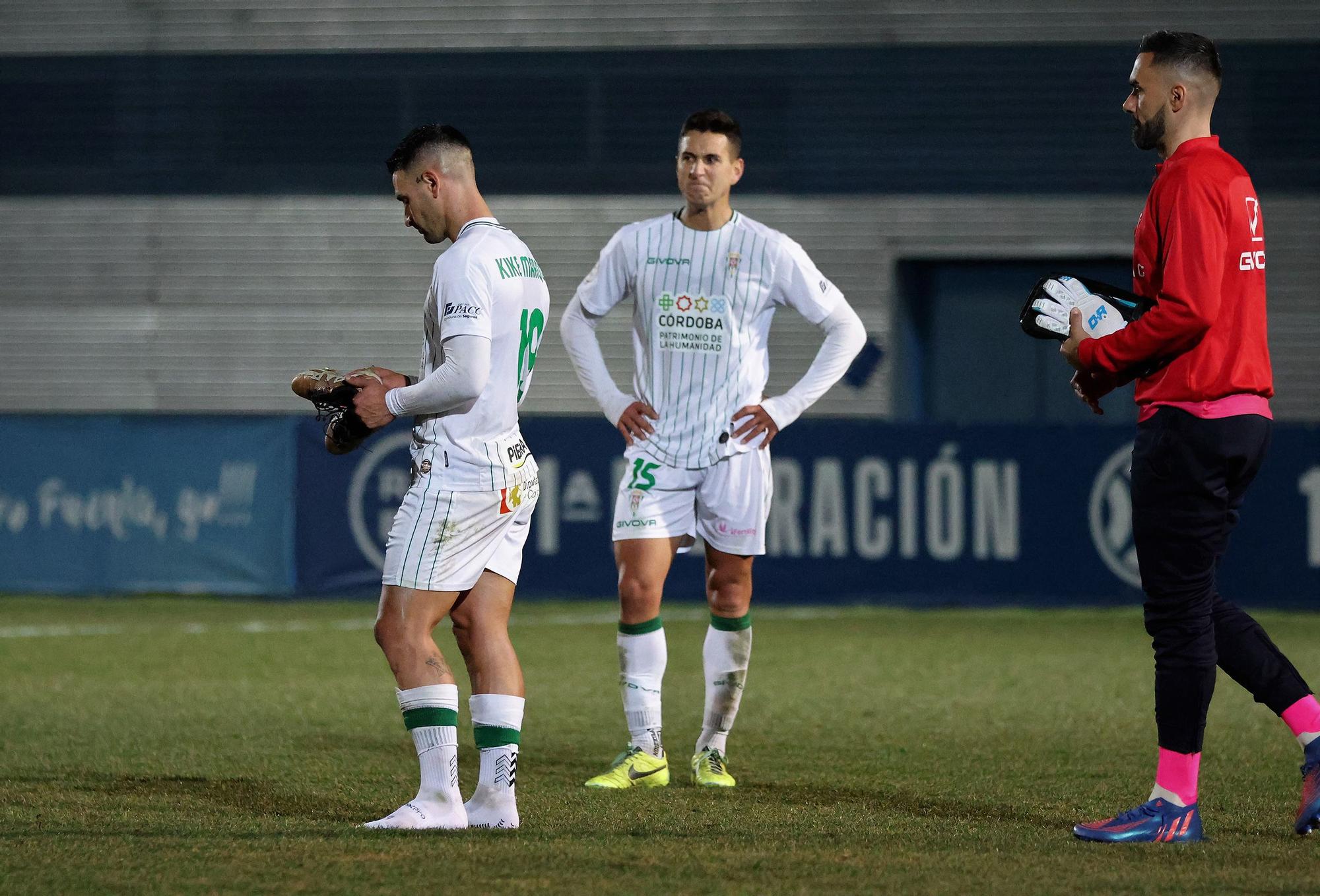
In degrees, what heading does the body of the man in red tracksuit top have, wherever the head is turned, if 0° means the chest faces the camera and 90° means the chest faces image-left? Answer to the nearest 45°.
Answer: approximately 90°

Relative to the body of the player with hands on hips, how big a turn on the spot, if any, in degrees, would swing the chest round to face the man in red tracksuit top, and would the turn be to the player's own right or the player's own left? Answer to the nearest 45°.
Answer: approximately 45° to the player's own left

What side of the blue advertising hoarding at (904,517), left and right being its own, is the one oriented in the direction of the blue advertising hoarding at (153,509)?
right

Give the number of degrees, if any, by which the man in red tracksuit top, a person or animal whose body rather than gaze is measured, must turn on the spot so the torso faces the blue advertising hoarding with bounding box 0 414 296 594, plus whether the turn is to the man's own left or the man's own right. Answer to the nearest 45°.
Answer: approximately 45° to the man's own right

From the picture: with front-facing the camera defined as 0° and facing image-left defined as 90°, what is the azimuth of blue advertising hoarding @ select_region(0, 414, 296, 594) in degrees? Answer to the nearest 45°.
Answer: approximately 0°

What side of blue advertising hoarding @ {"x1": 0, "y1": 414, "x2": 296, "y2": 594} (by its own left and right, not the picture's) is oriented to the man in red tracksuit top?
front

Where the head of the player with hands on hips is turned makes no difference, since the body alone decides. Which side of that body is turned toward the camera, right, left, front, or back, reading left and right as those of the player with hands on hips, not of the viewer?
front

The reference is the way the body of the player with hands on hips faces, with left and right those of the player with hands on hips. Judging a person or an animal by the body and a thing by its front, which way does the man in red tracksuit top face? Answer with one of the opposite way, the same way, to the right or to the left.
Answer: to the right

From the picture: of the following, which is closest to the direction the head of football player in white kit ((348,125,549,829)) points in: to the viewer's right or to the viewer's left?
to the viewer's left

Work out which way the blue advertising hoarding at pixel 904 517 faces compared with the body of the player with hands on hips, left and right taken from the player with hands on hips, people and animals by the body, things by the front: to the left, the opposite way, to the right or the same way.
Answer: the same way

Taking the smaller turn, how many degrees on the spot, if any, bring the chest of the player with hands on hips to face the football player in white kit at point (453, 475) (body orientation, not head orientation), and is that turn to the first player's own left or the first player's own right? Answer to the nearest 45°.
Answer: approximately 45° to the first player's own right

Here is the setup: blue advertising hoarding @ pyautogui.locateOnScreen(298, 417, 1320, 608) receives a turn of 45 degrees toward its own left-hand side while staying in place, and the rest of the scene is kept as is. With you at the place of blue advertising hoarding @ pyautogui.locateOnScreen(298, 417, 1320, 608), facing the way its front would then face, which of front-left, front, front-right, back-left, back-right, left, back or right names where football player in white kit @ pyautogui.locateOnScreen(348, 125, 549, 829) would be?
front-right

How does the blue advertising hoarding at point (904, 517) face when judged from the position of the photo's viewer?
facing the viewer

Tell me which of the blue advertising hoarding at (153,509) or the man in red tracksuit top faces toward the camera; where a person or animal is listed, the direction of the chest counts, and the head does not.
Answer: the blue advertising hoarding

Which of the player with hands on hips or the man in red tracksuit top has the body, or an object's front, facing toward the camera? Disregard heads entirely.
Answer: the player with hands on hips

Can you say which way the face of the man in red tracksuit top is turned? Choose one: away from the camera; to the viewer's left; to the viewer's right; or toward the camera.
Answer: to the viewer's left

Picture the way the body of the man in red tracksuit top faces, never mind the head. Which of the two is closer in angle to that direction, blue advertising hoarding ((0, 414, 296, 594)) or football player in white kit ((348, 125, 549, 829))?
the football player in white kit

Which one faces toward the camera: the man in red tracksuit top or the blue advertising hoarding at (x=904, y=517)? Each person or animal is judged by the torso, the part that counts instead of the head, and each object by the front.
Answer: the blue advertising hoarding
